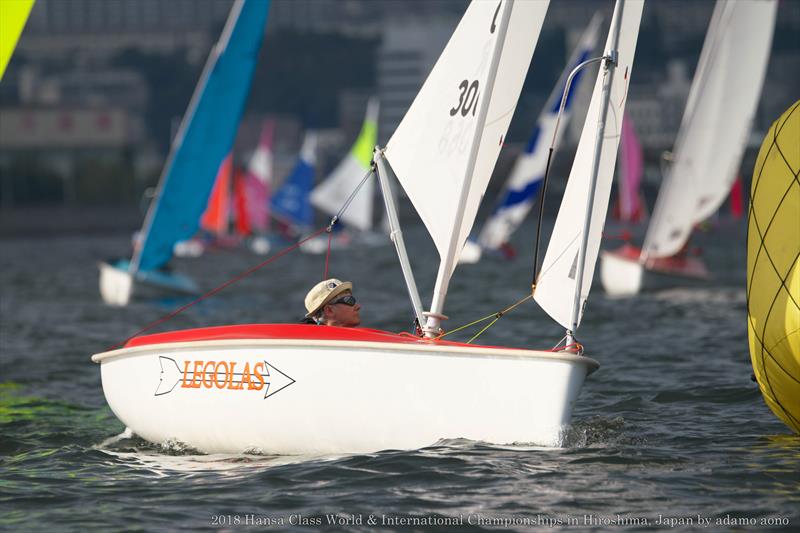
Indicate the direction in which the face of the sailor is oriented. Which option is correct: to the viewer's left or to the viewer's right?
to the viewer's right

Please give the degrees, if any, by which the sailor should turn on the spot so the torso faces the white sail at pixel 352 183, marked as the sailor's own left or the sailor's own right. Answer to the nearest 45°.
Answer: approximately 90° to the sailor's own left

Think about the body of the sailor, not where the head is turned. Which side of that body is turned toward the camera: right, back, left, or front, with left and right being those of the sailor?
right

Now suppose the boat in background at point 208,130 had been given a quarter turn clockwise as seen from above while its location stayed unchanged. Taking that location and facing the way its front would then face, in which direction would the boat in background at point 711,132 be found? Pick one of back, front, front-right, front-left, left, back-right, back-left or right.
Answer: back-right

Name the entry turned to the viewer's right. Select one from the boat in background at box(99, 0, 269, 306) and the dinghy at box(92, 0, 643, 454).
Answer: the dinghy

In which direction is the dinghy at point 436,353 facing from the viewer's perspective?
to the viewer's right

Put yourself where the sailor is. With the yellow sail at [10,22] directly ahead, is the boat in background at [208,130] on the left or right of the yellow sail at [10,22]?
right

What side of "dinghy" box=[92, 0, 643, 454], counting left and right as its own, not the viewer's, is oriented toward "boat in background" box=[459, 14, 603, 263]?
left
